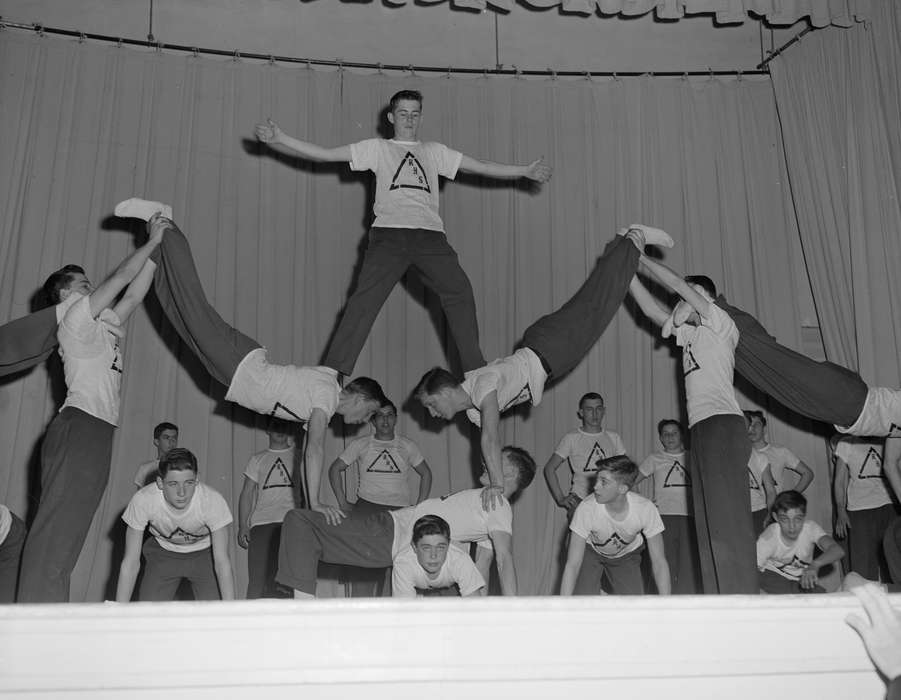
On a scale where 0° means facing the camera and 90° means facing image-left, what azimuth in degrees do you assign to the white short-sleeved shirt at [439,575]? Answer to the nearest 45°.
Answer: approximately 0°

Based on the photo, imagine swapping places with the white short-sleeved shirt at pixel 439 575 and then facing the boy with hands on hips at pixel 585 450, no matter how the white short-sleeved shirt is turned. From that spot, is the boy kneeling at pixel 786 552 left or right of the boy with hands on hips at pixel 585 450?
right

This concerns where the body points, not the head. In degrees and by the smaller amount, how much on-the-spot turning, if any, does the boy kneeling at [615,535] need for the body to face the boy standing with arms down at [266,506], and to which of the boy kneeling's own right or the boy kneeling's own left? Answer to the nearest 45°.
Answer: approximately 135° to the boy kneeling's own right

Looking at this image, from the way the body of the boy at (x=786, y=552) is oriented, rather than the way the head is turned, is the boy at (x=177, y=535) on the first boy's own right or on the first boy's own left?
on the first boy's own right
